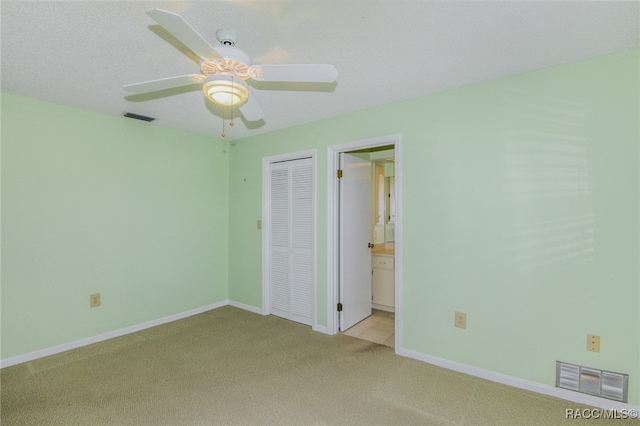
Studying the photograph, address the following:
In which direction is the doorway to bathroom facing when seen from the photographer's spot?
facing the viewer and to the left of the viewer

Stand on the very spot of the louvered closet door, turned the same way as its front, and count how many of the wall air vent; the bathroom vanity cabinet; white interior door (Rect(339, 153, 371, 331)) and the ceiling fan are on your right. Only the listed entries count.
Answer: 0

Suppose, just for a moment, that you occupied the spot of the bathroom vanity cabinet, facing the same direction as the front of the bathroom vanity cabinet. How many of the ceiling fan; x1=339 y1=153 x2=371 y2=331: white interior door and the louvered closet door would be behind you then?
0

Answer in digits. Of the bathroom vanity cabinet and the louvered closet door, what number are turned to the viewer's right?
0

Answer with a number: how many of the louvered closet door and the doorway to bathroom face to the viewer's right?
0

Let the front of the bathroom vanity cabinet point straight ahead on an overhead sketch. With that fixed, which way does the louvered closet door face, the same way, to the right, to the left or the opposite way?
the same way

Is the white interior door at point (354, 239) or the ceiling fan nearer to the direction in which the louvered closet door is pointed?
the ceiling fan

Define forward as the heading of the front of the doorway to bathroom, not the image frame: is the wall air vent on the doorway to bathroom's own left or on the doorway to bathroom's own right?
on the doorway to bathroom's own left

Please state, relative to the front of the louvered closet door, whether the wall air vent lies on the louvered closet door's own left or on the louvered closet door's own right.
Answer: on the louvered closet door's own left

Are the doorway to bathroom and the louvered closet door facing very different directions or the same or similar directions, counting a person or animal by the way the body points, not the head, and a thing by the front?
same or similar directions

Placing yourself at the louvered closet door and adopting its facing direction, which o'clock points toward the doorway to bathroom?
The doorway to bathroom is roughly at 8 o'clock from the louvered closet door.

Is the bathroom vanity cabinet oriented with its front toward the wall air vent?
no

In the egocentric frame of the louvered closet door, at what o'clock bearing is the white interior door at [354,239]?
The white interior door is roughly at 8 o'clock from the louvered closet door.

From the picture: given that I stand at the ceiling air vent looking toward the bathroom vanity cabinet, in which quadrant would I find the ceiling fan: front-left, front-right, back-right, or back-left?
front-right

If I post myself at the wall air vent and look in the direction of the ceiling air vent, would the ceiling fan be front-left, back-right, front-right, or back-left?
front-left

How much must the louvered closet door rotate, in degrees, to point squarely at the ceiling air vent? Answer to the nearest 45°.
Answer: approximately 45° to its right

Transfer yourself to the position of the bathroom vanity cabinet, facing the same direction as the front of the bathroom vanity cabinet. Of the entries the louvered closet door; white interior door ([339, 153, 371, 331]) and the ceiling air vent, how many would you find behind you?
0

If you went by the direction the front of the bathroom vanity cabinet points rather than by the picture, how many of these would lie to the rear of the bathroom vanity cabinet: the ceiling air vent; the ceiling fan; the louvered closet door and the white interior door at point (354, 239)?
0

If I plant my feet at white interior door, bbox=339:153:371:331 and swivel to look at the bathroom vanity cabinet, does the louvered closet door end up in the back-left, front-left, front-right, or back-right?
back-left
